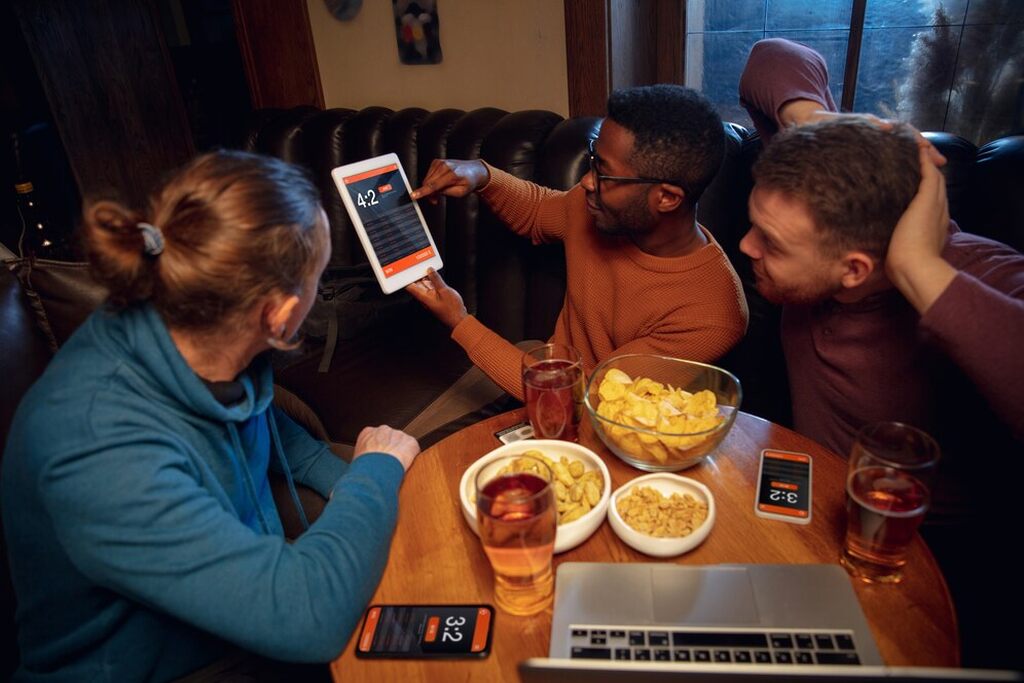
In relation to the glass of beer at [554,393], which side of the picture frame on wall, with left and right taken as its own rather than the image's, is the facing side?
front

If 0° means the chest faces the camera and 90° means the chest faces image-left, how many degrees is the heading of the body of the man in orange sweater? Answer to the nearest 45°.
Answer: approximately 45°

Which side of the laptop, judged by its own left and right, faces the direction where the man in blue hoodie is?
left

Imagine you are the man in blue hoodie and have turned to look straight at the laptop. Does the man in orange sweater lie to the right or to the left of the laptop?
left

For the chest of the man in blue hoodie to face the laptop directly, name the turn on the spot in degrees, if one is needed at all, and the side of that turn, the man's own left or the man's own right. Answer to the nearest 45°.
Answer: approximately 45° to the man's own right

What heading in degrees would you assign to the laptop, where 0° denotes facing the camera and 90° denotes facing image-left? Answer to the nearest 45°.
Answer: approximately 180°

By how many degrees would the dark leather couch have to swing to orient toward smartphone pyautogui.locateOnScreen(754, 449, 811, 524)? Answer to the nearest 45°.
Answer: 0° — it already faces it

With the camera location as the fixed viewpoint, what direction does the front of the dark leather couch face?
facing the viewer

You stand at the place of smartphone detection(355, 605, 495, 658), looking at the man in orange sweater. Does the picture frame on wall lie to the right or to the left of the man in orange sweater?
left

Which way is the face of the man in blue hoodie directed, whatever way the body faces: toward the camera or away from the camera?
away from the camera

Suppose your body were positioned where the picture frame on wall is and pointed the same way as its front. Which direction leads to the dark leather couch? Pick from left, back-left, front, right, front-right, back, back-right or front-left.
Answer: front

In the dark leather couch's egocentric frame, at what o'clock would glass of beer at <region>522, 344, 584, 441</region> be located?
The glass of beer is roughly at 12 o'clock from the dark leather couch.

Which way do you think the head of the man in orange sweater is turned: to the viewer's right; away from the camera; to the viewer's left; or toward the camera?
to the viewer's left

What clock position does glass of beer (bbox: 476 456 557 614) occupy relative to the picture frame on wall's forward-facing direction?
The glass of beer is roughly at 12 o'clock from the picture frame on wall.

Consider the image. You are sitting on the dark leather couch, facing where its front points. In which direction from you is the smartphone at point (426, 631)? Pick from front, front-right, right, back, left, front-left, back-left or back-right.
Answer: front

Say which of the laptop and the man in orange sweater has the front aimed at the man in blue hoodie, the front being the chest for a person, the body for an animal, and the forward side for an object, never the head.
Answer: the man in orange sweater
